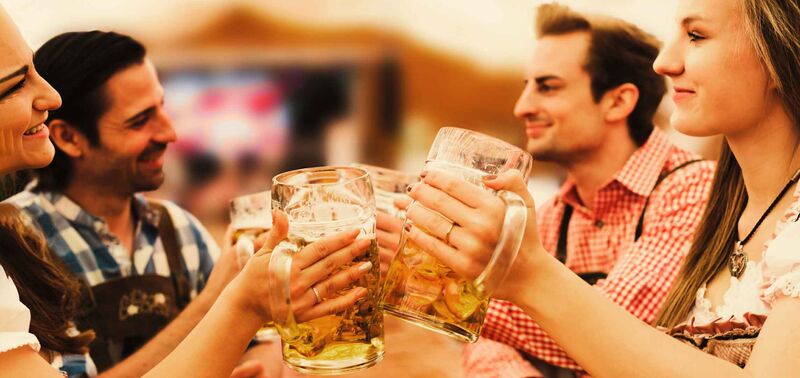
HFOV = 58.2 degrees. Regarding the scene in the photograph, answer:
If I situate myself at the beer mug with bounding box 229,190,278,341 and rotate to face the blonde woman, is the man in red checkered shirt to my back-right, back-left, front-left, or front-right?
front-left

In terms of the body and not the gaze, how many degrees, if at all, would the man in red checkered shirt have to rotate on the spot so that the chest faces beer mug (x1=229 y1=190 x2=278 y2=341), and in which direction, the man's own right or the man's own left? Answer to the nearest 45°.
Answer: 0° — they already face it

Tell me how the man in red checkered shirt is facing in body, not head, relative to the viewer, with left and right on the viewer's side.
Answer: facing the viewer and to the left of the viewer

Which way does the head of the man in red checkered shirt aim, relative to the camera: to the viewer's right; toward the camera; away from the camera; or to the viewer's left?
to the viewer's left

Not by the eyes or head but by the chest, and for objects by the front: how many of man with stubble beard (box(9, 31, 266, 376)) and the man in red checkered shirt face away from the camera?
0

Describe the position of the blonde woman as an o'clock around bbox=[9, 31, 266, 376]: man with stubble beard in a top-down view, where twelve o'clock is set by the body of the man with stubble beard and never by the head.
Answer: The blonde woman is roughly at 12 o'clock from the man with stubble beard.

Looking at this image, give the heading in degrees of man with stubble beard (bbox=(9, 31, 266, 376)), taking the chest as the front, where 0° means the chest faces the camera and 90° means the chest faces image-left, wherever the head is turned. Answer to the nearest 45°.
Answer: approximately 315°

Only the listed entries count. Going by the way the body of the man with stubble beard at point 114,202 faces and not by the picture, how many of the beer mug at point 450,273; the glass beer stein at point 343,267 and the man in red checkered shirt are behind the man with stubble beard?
0

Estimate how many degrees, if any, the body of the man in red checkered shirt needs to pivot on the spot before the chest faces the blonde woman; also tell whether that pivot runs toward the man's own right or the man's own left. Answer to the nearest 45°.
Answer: approximately 45° to the man's own left

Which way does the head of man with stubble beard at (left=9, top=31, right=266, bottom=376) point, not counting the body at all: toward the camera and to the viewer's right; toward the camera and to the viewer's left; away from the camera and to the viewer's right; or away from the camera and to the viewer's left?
toward the camera and to the viewer's right

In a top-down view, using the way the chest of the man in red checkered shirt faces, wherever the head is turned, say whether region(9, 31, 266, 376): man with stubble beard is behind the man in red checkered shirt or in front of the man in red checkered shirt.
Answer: in front

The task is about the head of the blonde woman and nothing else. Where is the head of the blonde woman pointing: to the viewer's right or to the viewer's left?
to the viewer's left

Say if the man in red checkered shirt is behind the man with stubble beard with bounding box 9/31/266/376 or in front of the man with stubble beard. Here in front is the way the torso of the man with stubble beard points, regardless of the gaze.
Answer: in front
